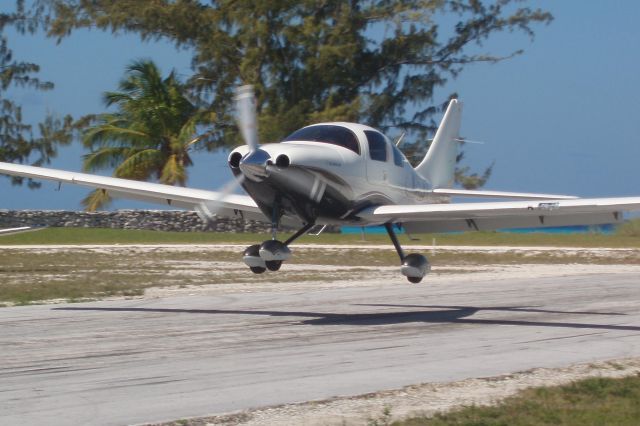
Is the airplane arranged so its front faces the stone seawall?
no

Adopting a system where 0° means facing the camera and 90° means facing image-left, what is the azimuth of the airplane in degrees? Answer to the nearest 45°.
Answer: approximately 45°
